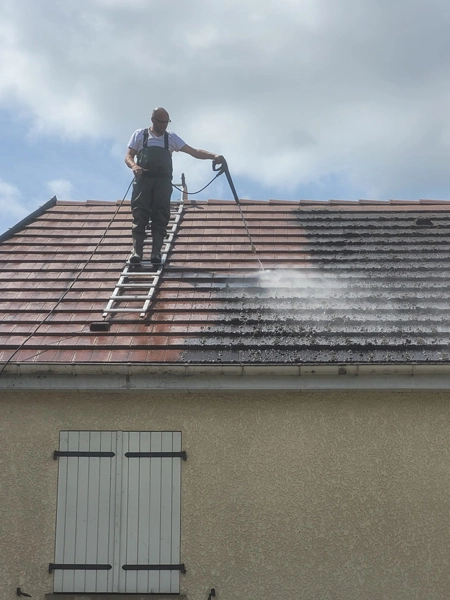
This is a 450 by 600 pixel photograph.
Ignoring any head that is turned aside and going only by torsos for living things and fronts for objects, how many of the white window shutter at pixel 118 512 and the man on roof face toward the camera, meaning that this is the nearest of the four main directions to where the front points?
2

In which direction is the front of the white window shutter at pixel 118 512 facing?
toward the camera

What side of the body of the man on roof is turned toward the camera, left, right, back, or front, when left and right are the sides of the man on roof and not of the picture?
front
